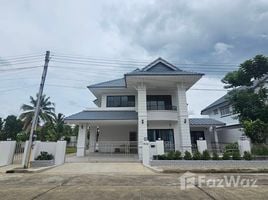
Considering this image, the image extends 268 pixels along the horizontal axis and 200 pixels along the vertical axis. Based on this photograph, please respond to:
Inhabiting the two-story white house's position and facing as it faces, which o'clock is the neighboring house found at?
The neighboring house is roughly at 8 o'clock from the two-story white house.

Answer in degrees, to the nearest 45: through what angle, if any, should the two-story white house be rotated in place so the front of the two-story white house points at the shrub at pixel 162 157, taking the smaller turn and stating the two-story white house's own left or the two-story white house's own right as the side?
0° — it already faces it

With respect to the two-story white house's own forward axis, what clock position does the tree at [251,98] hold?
The tree is roughly at 9 o'clock from the two-story white house.

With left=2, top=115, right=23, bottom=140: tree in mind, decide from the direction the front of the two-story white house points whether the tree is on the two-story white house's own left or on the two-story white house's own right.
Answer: on the two-story white house's own right

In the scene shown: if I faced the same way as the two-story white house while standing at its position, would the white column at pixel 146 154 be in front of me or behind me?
in front

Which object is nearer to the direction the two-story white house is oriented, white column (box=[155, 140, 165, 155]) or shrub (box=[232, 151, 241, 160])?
the white column

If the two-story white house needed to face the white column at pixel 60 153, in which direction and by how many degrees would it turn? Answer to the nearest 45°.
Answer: approximately 45° to its right

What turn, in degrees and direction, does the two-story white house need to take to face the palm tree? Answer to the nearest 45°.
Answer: approximately 135° to its right

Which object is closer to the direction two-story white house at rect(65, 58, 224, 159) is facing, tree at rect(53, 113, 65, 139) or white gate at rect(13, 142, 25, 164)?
the white gate

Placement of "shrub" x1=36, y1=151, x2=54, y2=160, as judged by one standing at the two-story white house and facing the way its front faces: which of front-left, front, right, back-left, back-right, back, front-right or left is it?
front-right

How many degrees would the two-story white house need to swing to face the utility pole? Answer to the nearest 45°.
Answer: approximately 45° to its right

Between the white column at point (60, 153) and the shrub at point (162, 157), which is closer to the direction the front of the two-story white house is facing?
the shrub

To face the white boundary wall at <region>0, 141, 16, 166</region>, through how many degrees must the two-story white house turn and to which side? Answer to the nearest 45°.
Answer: approximately 45° to its right

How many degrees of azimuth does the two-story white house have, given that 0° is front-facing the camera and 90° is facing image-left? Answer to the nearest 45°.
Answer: approximately 0°
